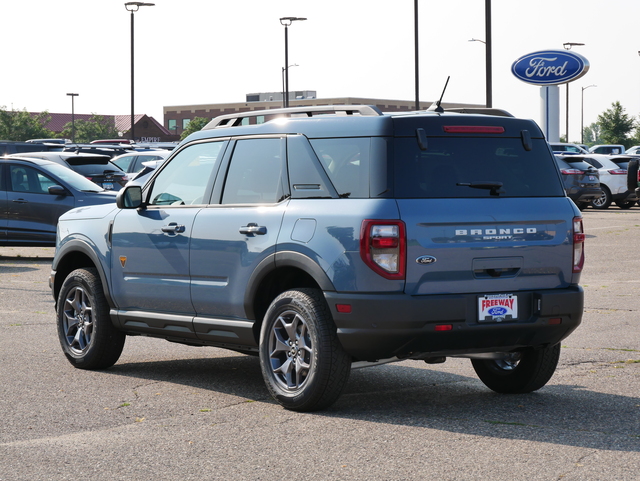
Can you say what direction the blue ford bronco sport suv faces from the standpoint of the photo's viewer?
facing away from the viewer and to the left of the viewer

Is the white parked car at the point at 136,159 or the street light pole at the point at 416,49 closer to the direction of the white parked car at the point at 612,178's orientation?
the street light pole

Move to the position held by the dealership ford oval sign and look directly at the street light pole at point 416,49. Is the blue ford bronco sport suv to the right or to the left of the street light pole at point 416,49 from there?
left

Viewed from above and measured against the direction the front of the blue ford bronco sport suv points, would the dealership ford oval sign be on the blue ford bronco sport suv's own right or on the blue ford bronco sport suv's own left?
on the blue ford bronco sport suv's own right

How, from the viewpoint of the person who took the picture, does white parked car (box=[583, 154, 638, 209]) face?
facing away from the viewer and to the left of the viewer

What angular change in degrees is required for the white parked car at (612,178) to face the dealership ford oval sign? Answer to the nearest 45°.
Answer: approximately 45° to its right

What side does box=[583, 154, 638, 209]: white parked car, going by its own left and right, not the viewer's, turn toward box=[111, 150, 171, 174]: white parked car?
left

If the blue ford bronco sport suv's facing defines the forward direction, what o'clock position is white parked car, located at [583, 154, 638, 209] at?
The white parked car is roughly at 2 o'clock from the blue ford bronco sport suv.
